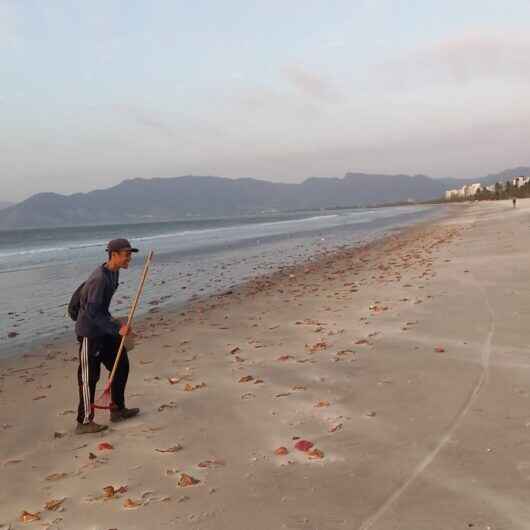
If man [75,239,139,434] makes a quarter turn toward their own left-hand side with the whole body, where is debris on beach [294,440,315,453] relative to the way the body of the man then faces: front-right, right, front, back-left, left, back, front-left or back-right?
back-right

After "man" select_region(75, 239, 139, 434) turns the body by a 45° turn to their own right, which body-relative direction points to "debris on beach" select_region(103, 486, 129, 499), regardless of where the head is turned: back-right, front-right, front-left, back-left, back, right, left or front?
front-right

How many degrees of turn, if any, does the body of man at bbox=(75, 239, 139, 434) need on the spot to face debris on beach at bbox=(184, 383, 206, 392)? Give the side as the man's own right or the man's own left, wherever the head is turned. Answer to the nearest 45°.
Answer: approximately 45° to the man's own left

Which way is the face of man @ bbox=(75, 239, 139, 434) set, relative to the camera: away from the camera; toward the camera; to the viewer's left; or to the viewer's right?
to the viewer's right

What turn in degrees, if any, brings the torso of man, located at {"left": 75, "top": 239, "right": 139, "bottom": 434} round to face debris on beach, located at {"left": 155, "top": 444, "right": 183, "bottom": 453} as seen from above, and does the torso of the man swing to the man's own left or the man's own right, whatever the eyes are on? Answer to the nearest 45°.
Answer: approximately 45° to the man's own right

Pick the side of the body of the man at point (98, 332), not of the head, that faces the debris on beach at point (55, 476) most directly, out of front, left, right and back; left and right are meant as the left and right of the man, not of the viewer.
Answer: right

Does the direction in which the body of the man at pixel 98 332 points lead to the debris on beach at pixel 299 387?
yes

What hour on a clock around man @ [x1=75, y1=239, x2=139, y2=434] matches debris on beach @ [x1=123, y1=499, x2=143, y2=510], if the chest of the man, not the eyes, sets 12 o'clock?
The debris on beach is roughly at 3 o'clock from the man.

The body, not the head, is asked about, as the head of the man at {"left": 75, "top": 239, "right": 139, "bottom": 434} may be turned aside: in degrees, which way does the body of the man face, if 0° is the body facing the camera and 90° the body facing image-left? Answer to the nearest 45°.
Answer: approximately 270°

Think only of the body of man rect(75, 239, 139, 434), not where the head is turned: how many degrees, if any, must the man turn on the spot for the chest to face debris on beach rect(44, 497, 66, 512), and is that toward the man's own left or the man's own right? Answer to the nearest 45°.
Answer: approximately 90° to the man's own right

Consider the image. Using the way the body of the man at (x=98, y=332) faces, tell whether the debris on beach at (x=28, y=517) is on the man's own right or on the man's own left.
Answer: on the man's own right

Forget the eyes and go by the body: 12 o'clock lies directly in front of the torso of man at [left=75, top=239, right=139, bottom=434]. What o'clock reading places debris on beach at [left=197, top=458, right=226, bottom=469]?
The debris on beach is roughly at 2 o'clock from the man.
